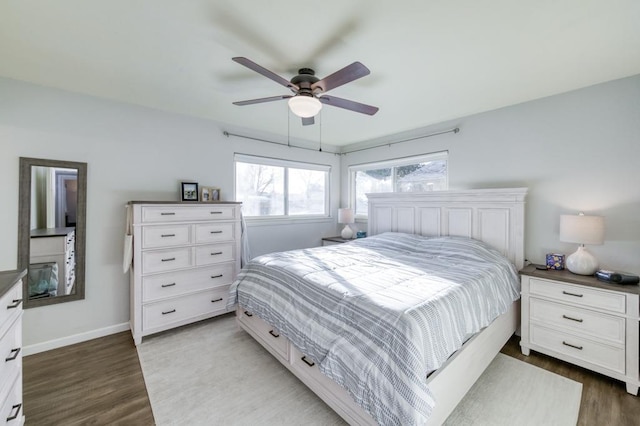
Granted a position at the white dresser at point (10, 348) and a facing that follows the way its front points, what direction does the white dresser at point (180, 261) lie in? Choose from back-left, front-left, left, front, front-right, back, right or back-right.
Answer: front-left

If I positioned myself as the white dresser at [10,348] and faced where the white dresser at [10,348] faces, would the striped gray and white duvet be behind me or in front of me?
in front

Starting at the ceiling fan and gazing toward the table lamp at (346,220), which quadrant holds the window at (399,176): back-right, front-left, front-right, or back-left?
front-right

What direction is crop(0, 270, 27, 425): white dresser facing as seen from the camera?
to the viewer's right

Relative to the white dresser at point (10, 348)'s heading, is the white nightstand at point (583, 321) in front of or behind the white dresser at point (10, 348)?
in front

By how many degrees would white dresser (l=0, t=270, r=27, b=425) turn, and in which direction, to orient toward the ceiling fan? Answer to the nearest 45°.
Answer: approximately 45° to its right

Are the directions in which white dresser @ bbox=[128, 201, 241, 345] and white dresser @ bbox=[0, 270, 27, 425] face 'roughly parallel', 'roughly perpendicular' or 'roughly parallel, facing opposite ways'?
roughly perpendicular

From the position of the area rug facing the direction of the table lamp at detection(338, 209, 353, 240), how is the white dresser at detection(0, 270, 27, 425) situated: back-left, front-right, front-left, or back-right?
back-left

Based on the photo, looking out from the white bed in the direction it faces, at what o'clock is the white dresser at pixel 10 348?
The white dresser is roughly at 12 o'clock from the white bed.

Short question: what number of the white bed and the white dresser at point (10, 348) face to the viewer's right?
1

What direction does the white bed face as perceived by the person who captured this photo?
facing the viewer and to the left of the viewer
